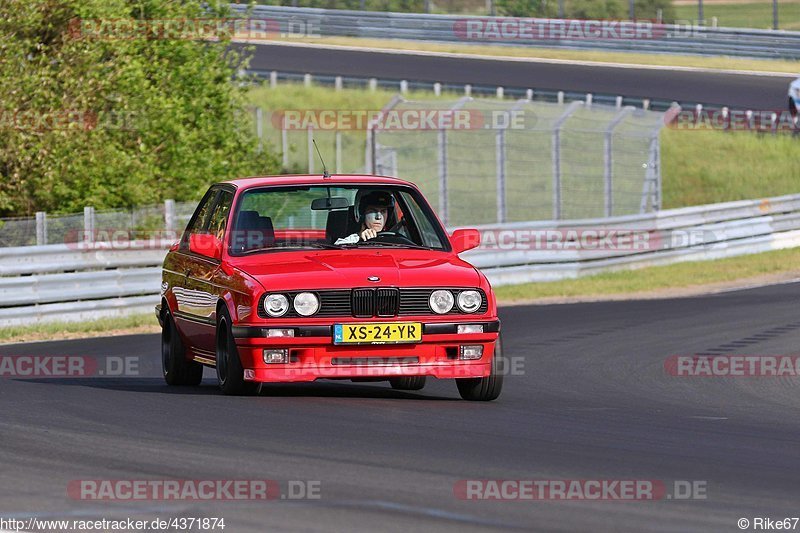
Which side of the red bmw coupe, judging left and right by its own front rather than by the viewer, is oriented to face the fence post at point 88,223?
back

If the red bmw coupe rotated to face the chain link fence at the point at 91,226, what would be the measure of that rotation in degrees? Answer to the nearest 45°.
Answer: approximately 180°

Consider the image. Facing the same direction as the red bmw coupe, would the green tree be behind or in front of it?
behind

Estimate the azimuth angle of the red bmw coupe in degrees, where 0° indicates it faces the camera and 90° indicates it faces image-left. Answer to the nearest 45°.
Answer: approximately 0°

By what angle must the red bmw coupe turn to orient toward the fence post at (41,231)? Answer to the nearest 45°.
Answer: approximately 180°

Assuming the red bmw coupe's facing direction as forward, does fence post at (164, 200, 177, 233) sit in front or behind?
behind

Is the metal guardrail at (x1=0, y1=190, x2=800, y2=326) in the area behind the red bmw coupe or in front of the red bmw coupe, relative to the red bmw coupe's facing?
behind
